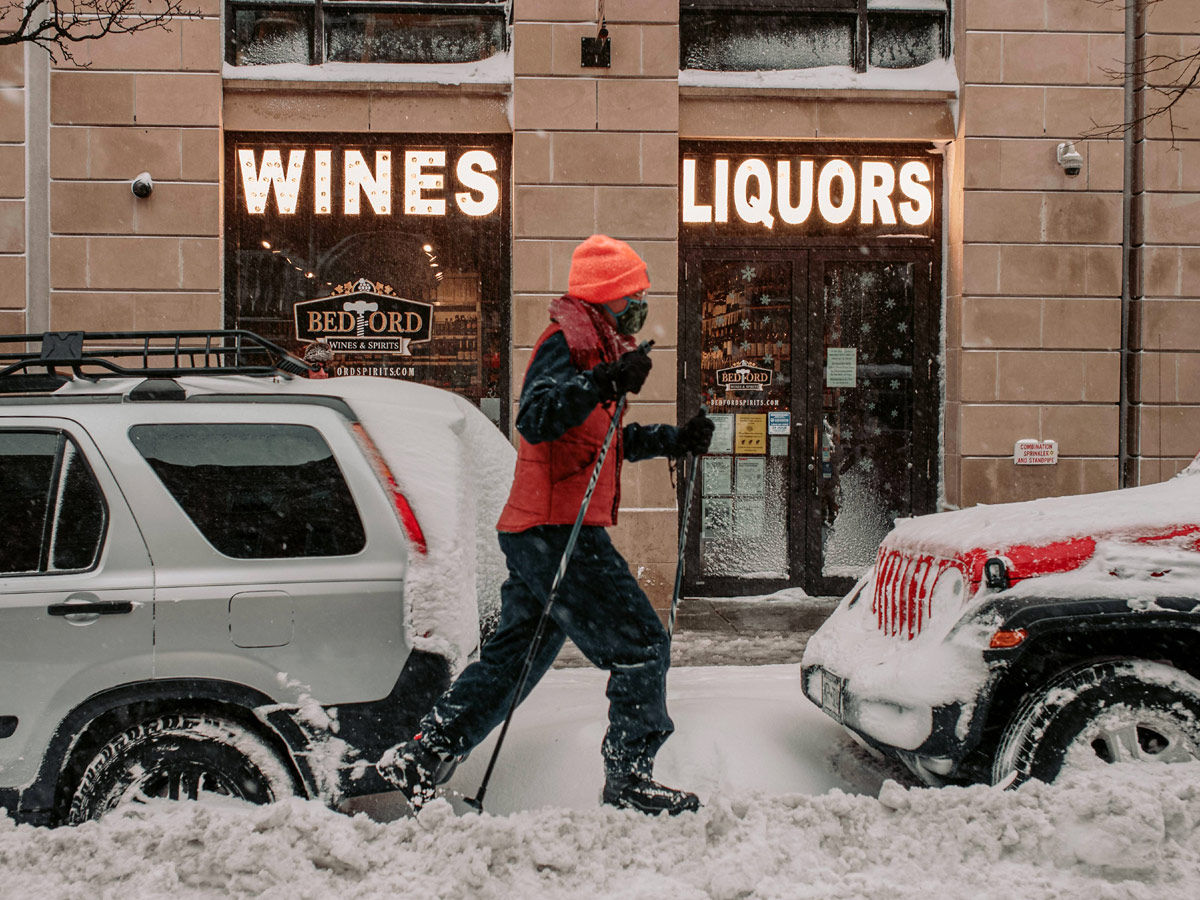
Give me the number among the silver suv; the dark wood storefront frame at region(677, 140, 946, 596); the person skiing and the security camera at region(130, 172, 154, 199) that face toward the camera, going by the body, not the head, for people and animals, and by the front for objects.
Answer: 2

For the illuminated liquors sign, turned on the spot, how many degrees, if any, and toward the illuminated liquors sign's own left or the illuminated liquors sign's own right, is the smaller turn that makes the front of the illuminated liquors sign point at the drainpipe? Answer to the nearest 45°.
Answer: approximately 90° to the illuminated liquors sign's own left

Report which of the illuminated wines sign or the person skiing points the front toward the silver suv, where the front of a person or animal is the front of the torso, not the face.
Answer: the illuminated wines sign

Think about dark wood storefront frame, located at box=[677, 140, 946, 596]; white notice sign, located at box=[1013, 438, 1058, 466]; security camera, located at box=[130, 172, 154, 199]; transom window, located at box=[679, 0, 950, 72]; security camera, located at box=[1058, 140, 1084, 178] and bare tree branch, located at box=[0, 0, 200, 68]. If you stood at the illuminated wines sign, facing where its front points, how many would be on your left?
4

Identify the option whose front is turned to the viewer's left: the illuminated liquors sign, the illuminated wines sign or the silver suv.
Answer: the silver suv

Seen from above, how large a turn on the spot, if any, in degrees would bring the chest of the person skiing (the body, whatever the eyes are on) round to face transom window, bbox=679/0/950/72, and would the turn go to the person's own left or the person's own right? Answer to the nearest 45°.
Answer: approximately 90° to the person's own left

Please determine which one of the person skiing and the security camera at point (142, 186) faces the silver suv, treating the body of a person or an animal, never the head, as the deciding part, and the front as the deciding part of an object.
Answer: the security camera

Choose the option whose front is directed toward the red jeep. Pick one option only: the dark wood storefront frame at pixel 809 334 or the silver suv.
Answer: the dark wood storefront frame

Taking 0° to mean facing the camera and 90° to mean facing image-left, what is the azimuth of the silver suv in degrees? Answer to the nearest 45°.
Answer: approximately 90°

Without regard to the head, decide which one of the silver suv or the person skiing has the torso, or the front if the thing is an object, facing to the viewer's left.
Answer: the silver suv
